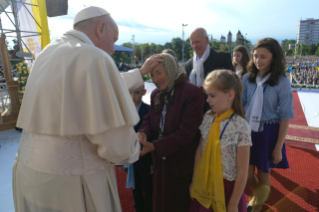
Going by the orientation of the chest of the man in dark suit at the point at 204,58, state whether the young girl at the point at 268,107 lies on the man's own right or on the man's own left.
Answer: on the man's own left

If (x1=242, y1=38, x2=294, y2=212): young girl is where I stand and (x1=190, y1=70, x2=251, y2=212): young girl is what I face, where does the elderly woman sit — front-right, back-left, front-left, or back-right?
front-right

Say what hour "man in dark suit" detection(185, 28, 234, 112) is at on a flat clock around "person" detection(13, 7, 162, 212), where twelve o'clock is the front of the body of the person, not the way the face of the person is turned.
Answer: The man in dark suit is roughly at 12 o'clock from the person.

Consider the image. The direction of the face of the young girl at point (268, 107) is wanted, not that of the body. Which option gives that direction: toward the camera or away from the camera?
toward the camera

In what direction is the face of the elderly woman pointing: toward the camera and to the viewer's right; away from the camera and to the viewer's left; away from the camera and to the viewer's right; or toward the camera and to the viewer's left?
toward the camera and to the viewer's left

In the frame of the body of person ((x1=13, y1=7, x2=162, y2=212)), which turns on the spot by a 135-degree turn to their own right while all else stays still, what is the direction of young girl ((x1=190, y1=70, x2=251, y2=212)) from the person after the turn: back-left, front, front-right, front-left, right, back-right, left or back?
left

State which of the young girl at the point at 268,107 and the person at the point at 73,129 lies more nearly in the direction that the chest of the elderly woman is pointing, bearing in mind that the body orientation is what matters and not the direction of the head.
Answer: the person

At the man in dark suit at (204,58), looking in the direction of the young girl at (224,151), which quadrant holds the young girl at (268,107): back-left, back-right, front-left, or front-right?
front-left

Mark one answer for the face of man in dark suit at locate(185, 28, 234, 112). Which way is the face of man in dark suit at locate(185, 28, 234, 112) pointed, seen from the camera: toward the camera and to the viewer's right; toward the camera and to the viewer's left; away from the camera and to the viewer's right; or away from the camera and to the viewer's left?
toward the camera and to the viewer's left

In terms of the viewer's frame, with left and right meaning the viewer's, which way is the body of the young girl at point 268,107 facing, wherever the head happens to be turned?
facing the viewer and to the left of the viewer

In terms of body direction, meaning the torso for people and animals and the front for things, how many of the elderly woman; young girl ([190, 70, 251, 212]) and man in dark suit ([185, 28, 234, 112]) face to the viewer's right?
0

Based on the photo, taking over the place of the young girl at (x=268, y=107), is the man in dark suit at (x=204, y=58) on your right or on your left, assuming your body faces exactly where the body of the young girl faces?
on your right

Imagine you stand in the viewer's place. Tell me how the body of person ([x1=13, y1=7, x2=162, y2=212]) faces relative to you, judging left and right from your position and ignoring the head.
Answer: facing away from the viewer and to the right of the viewer
